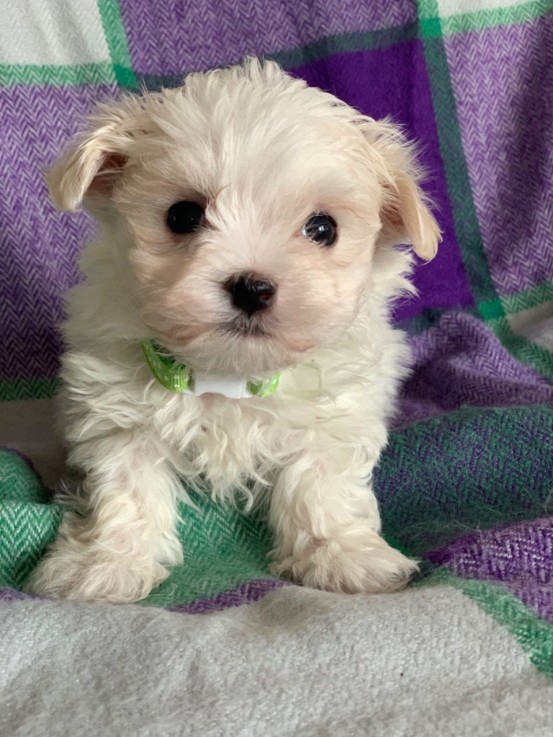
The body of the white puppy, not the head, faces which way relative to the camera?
toward the camera
